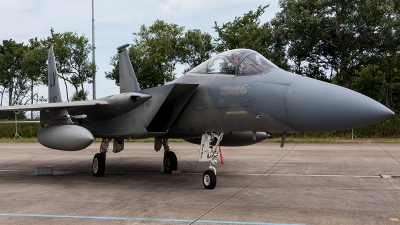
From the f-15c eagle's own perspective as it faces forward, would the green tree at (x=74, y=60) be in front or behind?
behind

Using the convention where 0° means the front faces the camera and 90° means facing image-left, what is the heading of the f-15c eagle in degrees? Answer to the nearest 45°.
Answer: approximately 315°
